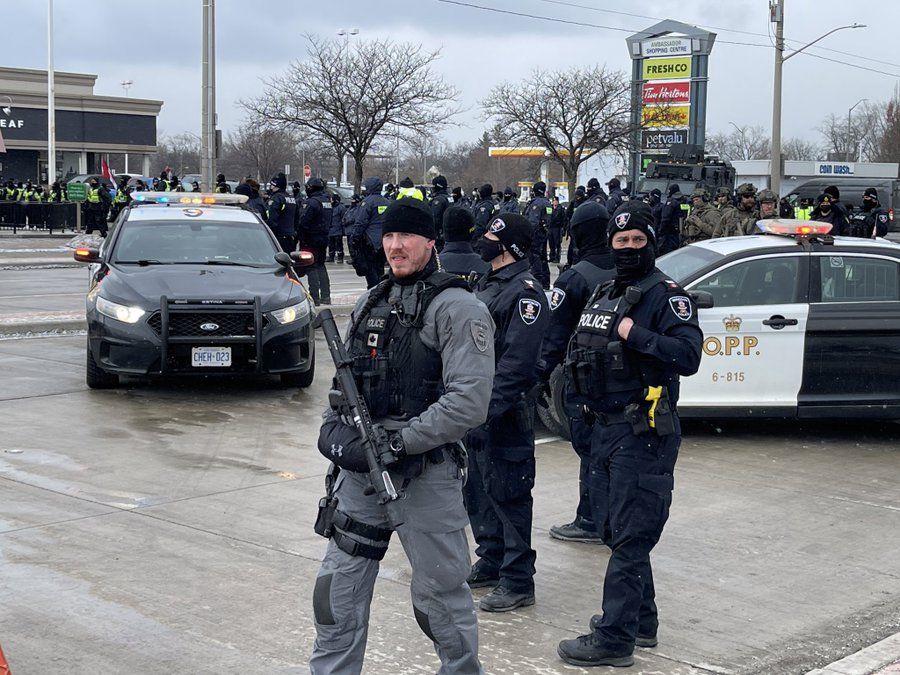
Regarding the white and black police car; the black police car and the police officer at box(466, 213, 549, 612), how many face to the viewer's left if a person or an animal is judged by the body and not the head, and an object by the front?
2

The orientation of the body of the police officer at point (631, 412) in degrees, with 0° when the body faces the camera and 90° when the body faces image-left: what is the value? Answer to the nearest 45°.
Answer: approximately 45°

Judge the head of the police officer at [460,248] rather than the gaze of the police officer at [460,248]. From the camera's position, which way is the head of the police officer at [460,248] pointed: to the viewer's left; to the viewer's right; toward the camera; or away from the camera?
away from the camera

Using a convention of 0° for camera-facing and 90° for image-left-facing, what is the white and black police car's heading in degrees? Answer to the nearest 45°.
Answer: approximately 90°

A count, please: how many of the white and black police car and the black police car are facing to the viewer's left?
1

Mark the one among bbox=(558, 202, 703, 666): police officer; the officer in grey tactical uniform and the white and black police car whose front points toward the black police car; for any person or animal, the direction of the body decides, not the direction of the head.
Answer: the white and black police car

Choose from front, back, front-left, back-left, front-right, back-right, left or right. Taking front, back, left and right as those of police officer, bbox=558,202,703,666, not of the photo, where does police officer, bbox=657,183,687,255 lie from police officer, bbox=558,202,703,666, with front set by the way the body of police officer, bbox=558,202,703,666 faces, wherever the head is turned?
back-right

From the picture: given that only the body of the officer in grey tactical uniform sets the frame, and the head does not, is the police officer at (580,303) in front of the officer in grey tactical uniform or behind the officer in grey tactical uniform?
behind

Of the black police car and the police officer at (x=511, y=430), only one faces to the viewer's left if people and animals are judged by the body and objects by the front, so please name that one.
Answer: the police officer
